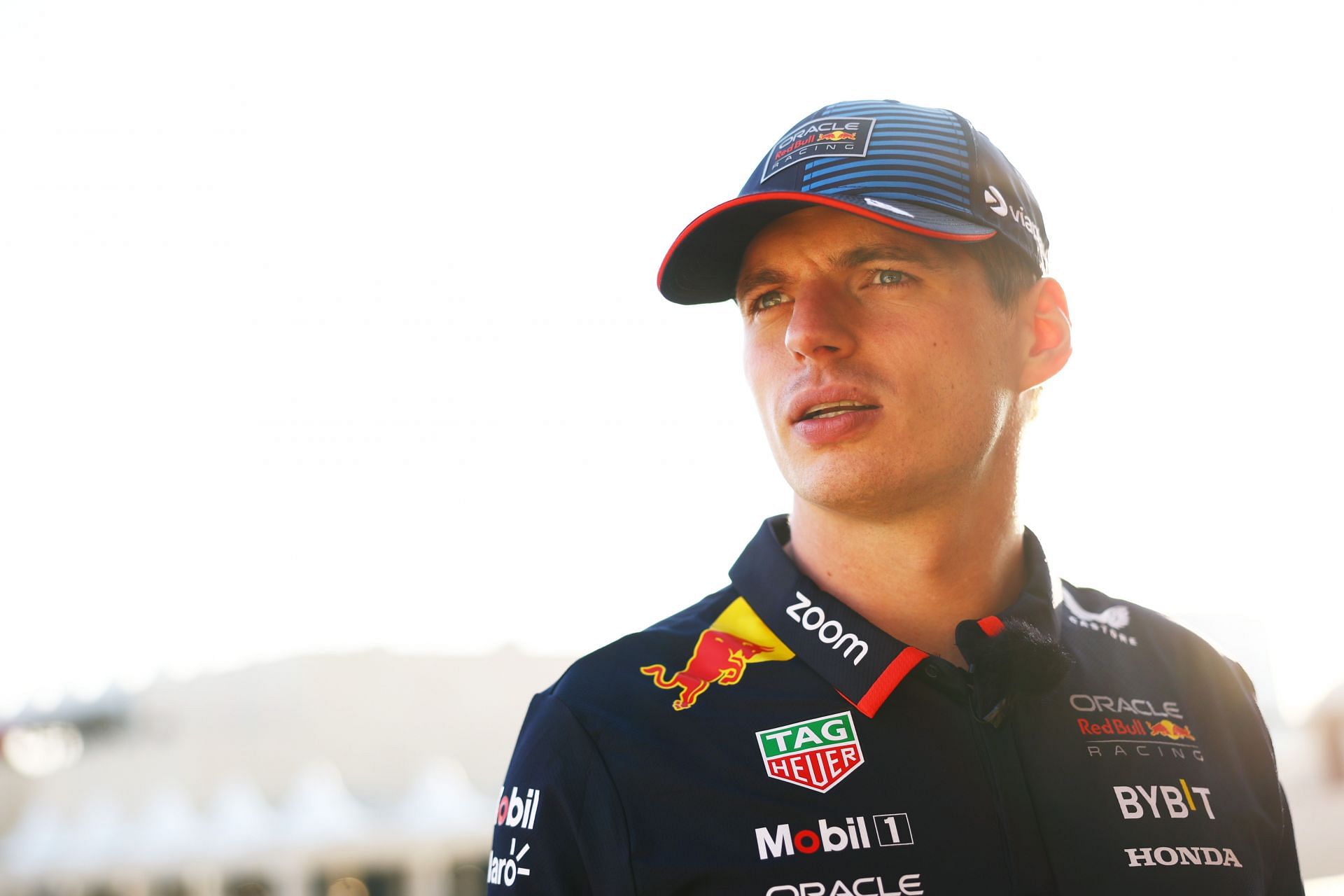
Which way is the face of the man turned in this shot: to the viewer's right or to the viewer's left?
to the viewer's left

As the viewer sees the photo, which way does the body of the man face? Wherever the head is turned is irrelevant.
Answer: toward the camera
